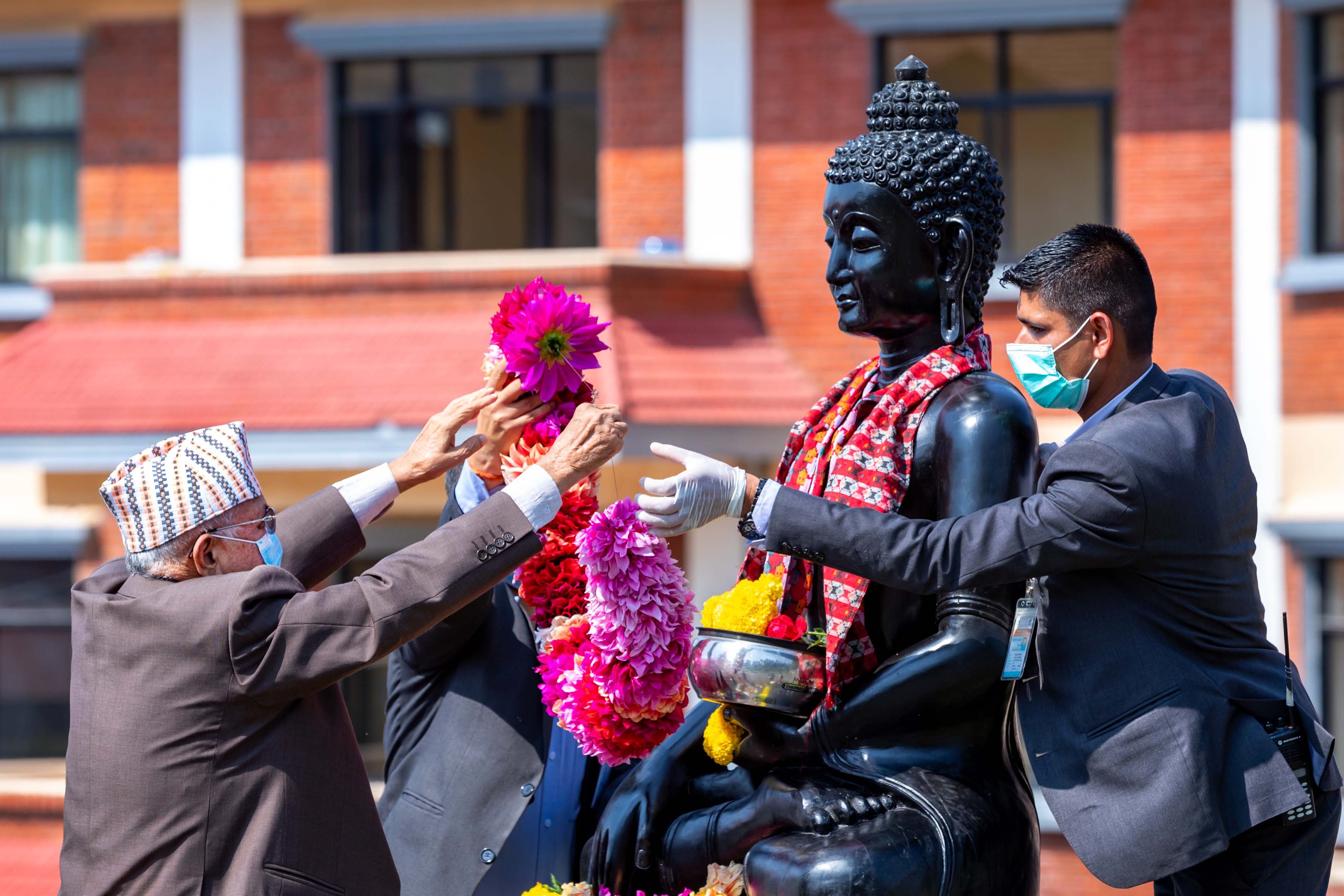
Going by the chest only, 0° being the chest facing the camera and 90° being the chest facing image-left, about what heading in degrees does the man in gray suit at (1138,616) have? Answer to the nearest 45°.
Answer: approximately 90°

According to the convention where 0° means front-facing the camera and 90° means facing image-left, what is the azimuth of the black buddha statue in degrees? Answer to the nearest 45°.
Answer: approximately 45°

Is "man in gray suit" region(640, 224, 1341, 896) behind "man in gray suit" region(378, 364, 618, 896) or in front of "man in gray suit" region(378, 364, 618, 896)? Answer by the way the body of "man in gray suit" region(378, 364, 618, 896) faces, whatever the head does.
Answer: in front

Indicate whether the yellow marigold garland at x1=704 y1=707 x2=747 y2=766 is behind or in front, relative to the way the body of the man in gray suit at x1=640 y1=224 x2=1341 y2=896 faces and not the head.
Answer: in front

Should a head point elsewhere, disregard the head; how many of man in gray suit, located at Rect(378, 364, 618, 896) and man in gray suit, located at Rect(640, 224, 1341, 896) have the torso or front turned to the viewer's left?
1

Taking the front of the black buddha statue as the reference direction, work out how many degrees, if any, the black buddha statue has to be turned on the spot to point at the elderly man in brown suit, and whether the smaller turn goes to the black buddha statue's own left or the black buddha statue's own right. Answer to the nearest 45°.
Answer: approximately 45° to the black buddha statue's own right

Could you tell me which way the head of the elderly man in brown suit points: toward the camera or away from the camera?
away from the camera
